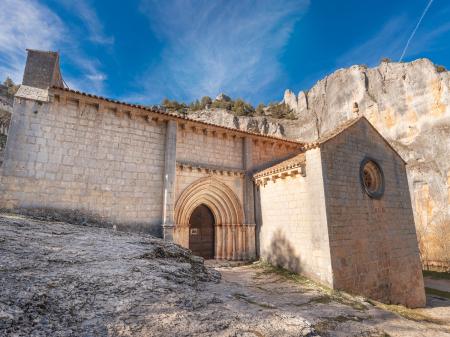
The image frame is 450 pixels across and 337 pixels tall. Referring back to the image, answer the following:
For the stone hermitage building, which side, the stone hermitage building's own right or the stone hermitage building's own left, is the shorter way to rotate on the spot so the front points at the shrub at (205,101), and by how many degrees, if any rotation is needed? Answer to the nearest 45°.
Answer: approximately 180°

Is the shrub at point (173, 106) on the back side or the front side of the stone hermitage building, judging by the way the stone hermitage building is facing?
on the back side

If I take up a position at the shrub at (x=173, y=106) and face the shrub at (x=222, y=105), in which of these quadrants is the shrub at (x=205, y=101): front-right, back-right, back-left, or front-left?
front-left

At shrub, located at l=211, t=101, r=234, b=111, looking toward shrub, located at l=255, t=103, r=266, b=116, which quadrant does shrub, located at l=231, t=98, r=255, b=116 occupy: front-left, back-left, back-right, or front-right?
front-right

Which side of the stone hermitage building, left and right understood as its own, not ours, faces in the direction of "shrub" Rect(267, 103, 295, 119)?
back

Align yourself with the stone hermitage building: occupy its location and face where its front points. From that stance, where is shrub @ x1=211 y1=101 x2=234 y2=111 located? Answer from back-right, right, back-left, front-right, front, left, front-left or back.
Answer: back

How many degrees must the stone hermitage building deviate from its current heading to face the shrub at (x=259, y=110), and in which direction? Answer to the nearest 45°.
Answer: approximately 180°

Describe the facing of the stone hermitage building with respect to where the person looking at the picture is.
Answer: facing the viewer
